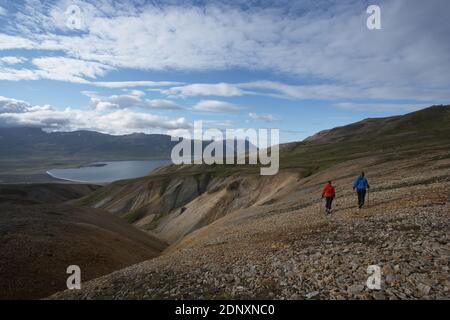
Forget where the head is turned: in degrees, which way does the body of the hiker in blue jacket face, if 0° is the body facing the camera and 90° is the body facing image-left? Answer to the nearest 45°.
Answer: approximately 180°
